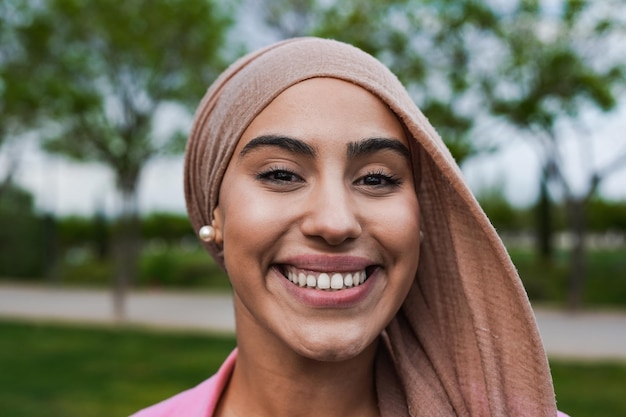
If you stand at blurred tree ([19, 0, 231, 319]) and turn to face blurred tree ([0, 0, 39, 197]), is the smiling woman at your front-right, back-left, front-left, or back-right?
back-left

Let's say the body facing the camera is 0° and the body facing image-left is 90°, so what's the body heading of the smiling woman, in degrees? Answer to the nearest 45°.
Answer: approximately 0°

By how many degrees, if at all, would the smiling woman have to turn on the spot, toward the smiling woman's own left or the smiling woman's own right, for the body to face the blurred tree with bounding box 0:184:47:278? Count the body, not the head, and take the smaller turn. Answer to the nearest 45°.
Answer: approximately 135° to the smiling woman's own right

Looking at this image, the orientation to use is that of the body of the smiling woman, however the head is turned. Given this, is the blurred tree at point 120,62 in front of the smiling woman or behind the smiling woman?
behind

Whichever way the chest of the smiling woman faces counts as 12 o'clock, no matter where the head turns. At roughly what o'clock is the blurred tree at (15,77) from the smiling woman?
The blurred tree is roughly at 5 o'clock from the smiling woman.
